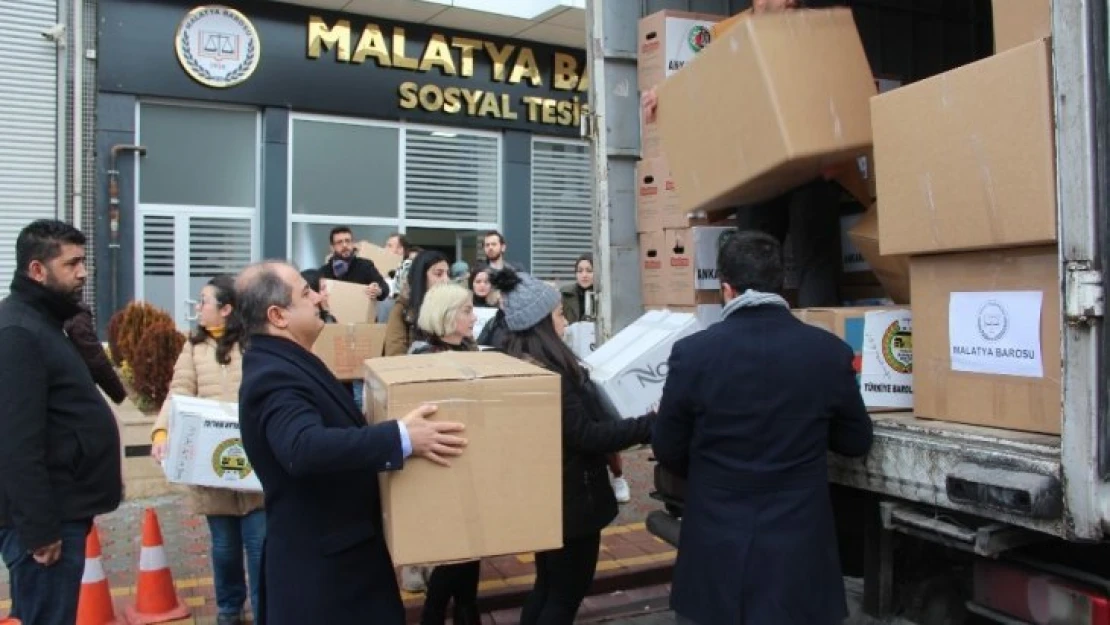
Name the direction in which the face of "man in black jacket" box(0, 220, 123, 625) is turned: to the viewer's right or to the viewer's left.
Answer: to the viewer's right

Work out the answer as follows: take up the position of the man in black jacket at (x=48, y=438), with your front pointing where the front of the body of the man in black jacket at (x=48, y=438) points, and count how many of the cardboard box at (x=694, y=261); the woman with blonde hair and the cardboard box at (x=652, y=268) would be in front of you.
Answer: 3

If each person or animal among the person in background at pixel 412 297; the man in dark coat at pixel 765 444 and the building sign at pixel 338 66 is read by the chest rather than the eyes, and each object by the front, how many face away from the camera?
1

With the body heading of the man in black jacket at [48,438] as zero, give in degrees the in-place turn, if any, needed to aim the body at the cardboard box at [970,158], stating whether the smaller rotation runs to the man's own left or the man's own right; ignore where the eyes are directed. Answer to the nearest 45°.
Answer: approximately 45° to the man's own right

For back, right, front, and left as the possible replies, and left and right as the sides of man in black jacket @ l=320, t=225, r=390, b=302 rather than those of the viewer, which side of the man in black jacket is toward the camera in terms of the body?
front

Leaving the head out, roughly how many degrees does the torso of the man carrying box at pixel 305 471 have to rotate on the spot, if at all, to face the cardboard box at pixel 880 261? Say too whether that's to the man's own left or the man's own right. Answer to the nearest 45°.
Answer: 0° — they already face it

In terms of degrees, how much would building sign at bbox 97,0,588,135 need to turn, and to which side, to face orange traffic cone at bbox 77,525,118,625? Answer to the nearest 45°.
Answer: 0° — it already faces it

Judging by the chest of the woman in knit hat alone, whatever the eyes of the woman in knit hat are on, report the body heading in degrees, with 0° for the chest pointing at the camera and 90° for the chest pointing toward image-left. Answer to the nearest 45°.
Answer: approximately 270°

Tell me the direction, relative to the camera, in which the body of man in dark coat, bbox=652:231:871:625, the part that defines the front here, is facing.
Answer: away from the camera

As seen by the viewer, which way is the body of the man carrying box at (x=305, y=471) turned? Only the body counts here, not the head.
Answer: to the viewer's right

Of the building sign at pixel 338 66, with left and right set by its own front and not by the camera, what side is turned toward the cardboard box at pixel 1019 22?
front

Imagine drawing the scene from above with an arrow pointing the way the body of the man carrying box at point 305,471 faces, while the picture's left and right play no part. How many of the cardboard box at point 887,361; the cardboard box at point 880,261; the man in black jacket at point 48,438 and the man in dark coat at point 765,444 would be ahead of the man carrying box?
3

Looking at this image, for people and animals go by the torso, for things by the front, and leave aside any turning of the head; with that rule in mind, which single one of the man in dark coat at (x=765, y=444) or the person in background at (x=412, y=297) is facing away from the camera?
the man in dark coat
